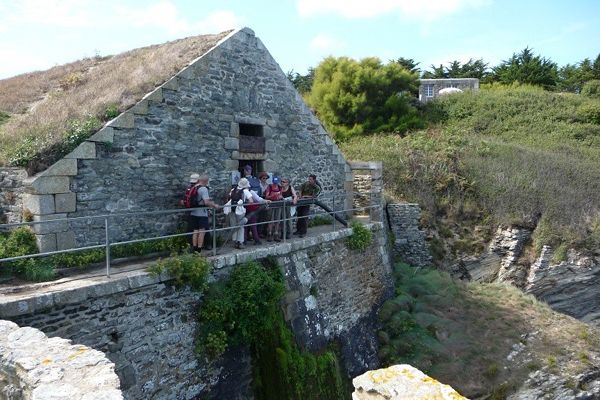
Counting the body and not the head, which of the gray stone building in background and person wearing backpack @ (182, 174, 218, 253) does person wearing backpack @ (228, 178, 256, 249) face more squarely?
the gray stone building in background

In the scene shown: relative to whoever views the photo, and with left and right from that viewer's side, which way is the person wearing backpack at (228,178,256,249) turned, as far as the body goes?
facing away from the viewer and to the right of the viewer

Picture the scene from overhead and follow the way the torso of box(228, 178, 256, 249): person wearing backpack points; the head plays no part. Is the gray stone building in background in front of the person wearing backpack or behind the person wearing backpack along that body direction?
in front

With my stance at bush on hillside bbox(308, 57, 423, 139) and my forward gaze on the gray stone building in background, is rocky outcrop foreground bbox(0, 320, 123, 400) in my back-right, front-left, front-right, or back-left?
back-right

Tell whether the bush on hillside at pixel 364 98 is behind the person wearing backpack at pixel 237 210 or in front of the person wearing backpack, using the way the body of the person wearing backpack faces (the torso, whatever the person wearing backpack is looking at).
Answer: in front

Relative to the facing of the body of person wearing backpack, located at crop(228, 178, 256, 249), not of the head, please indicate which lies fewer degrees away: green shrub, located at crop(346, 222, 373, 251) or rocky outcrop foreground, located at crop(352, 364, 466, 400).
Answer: the green shrub
